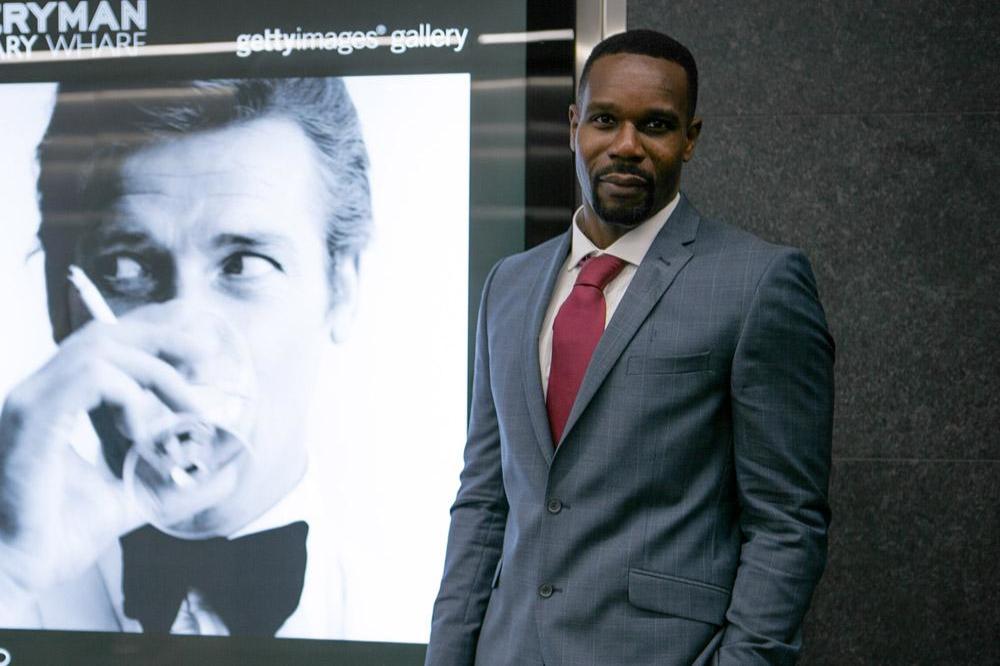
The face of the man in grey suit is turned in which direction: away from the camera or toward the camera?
toward the camera

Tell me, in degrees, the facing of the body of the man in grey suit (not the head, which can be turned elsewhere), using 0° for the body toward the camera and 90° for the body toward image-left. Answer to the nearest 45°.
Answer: approximately 45°
